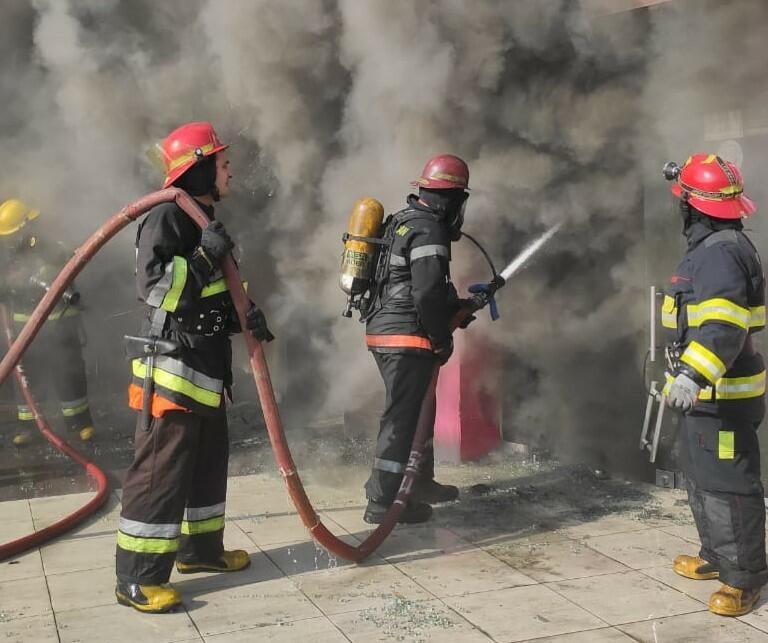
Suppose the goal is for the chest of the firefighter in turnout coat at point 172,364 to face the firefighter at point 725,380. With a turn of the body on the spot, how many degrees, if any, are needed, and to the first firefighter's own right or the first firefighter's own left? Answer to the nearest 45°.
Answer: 0° — they already face them

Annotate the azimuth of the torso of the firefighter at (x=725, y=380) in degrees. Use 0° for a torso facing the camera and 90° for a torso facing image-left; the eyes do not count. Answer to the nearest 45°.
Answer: approximately 90°

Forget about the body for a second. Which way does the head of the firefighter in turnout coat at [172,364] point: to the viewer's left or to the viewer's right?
to the viewer's right

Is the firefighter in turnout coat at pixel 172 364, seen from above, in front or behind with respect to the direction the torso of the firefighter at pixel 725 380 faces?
in front

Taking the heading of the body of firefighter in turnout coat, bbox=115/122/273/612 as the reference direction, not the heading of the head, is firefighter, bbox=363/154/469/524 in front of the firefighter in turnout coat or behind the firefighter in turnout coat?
in front

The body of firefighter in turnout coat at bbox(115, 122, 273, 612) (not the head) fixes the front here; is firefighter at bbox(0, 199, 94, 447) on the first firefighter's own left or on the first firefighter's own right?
on the first firefighter's own left

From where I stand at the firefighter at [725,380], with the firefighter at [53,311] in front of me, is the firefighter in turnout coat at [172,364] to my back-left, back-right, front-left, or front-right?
front-left

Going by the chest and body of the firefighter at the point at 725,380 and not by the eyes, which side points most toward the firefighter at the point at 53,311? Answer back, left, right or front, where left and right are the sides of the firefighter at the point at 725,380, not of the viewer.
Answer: front

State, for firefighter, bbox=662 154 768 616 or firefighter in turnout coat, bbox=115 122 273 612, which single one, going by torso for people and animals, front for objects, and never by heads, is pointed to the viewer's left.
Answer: the firefighter

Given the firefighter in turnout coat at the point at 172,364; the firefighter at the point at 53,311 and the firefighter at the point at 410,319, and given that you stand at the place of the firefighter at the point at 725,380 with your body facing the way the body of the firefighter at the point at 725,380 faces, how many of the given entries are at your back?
0

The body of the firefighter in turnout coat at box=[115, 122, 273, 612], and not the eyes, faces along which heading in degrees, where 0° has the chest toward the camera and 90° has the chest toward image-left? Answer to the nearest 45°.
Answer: approximately 270°

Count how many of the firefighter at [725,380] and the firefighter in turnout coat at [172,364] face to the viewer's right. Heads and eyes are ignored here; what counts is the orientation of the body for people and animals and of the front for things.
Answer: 1

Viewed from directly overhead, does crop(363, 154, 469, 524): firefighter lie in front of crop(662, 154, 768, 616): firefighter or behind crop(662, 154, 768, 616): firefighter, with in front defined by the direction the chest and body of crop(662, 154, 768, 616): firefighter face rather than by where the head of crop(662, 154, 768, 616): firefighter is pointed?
in front
